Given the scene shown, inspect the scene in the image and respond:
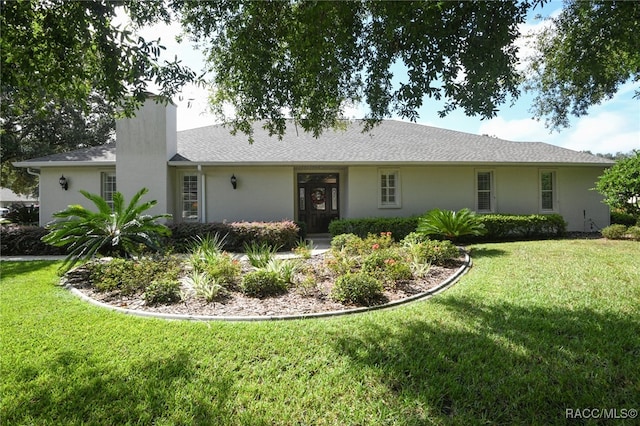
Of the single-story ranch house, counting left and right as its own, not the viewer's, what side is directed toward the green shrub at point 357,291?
front

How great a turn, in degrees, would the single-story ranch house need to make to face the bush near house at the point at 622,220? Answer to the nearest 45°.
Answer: approximately 90° to its left

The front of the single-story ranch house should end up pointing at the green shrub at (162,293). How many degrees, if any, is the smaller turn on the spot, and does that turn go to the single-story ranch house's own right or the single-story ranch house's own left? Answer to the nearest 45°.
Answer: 0° — it already faces it

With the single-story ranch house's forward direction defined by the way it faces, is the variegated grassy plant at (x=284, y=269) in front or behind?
in front

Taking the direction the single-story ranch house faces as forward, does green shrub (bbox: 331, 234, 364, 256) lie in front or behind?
in front

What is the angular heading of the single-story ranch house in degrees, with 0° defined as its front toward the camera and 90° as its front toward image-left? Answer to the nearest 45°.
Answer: approximately 0°

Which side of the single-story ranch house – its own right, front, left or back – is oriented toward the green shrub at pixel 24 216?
right

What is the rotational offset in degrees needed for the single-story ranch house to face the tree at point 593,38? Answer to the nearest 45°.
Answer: approximately 45° to its left

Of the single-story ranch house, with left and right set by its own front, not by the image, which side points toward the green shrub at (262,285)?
front

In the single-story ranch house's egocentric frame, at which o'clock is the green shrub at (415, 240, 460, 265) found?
The green shrub is roughly at 11 o'clock from the single-story ranch house.

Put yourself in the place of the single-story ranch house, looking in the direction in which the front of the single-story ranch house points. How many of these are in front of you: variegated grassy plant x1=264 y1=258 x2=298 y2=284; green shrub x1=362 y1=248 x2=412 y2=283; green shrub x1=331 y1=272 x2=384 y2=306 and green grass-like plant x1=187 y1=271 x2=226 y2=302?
4

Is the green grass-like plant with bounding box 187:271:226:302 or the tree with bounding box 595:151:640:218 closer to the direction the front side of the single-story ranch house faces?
the green grass-like plant

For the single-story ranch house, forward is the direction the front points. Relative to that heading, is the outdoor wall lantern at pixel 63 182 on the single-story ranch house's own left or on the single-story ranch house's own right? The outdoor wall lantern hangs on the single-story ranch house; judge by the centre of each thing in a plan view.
on the single-story ranch house's own right

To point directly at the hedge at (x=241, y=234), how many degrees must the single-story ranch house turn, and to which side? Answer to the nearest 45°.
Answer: approximately 45° to its right

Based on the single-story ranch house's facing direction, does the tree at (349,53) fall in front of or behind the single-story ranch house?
in front
